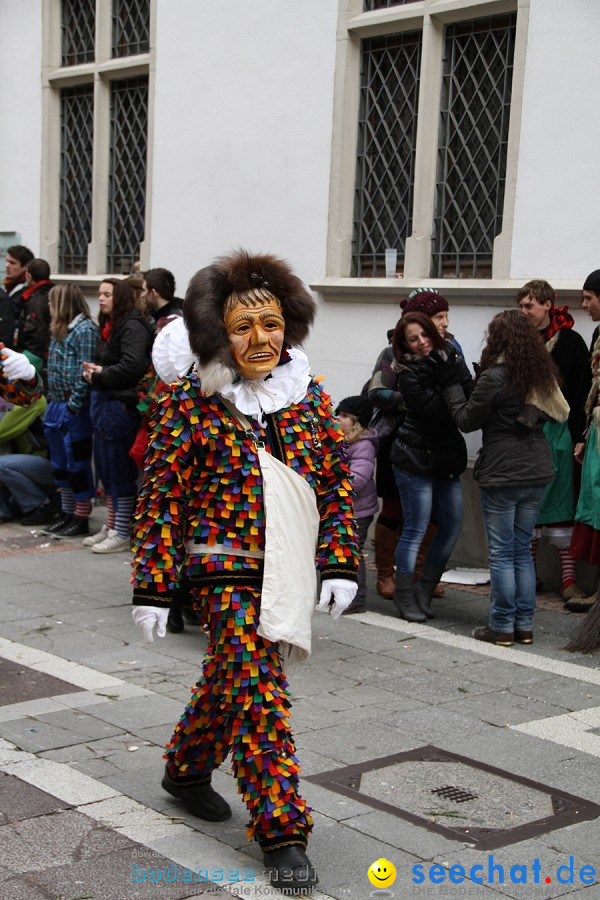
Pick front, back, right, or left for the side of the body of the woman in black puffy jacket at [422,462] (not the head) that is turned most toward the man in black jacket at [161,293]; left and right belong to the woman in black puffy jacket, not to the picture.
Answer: back

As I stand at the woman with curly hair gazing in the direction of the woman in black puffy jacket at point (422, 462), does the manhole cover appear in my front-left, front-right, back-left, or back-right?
back-left

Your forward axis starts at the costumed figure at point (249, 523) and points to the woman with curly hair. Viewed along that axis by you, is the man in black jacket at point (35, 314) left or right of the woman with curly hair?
left

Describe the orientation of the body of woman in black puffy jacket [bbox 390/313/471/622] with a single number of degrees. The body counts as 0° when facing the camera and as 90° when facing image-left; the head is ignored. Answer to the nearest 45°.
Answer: approximately 315°

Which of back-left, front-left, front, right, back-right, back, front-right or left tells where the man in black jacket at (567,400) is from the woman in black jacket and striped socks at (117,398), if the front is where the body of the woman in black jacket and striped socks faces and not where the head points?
back-left

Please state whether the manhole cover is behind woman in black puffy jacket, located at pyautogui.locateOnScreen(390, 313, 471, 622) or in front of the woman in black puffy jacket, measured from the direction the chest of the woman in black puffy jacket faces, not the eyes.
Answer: in front

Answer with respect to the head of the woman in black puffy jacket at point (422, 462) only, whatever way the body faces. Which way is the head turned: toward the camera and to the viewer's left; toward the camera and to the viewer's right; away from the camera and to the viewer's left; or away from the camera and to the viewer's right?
toward the camera and to the viewer's right

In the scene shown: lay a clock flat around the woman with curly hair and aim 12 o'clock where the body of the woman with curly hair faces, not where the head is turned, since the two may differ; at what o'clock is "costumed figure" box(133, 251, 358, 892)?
The costumed figure is roughly at 8 o'clock from the woman with curly hair.

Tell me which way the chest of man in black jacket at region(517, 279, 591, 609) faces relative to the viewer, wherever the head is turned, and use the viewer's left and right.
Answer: facing the viewer and to the left of the viewer

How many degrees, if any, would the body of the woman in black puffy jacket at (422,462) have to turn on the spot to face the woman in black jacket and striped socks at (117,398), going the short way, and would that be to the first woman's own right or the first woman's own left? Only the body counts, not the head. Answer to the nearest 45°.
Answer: approximately 180°

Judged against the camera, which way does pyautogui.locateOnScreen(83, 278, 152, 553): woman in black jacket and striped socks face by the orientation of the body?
to the viewer's left

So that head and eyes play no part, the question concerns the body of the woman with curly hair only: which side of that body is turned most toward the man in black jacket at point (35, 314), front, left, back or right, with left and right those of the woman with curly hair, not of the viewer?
front

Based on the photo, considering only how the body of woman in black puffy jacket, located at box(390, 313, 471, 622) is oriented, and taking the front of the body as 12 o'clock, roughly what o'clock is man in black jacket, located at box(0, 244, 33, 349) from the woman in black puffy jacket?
The man in black jacket is roughly at 6 o'clock from the woman in black puffy jacket.

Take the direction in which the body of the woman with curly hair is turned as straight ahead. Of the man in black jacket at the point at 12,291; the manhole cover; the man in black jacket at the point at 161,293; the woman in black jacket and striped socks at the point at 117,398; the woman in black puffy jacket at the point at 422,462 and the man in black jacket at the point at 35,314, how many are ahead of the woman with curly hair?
5
